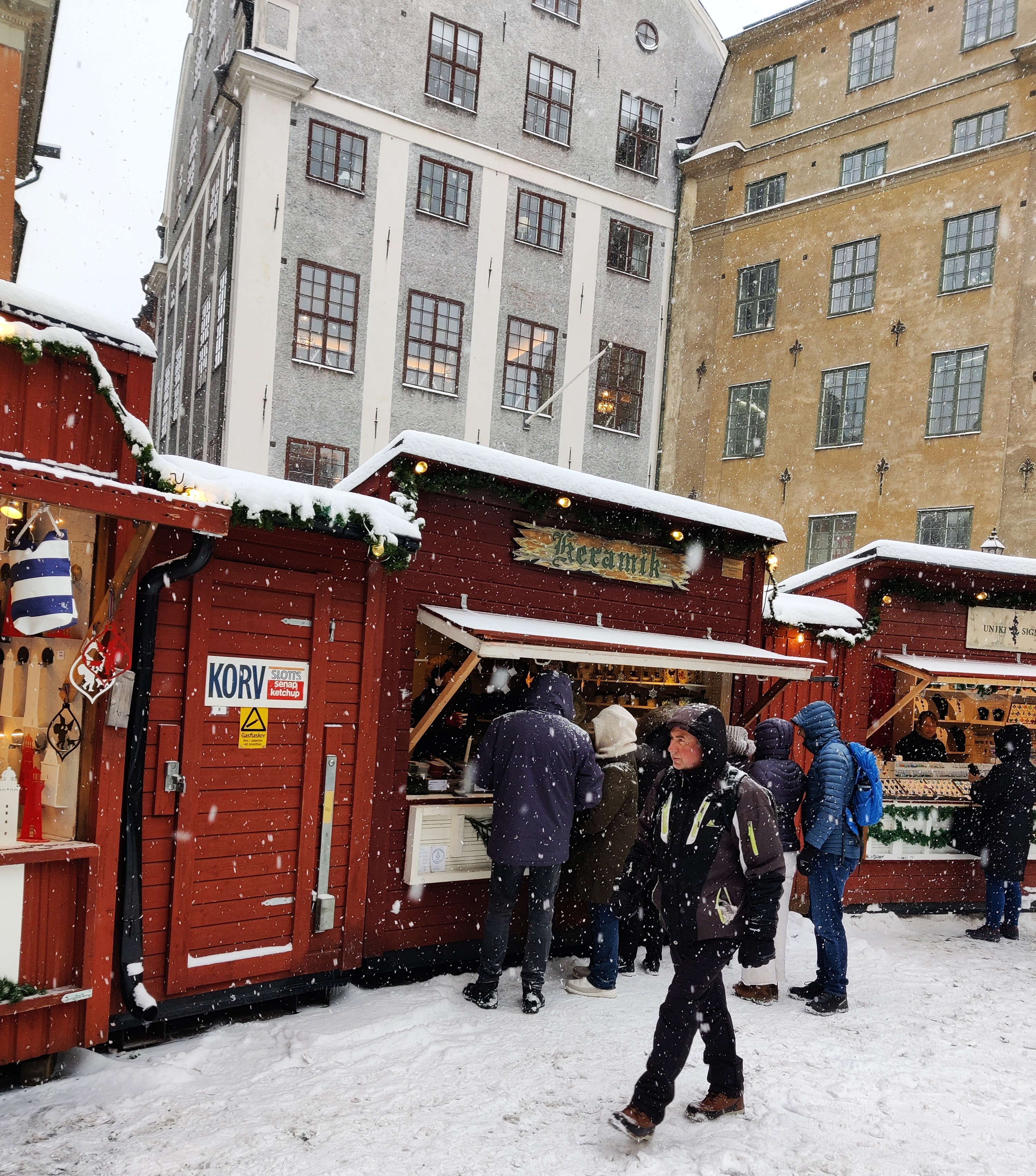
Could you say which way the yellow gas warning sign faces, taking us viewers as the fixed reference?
facing the viewer

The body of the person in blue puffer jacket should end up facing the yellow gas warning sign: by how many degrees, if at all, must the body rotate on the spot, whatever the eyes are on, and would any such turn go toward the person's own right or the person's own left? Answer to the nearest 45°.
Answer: approximately 45° to the person's own left

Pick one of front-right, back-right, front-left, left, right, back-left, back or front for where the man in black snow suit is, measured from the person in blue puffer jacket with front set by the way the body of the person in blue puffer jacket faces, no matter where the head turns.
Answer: left

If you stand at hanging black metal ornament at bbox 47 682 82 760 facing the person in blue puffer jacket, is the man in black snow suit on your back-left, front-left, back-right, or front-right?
front-right

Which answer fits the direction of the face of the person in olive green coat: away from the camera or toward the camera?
away from the camera

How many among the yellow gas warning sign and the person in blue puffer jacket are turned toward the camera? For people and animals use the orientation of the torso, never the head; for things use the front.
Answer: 1

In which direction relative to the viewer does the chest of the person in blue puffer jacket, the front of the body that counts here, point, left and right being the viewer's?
facing to the left of the viewer

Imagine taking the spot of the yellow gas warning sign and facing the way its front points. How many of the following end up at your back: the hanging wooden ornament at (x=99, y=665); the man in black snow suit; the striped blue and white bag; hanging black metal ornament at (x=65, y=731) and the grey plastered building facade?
1

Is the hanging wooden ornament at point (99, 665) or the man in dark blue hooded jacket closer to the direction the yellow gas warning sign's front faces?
the hanging wooden ornament

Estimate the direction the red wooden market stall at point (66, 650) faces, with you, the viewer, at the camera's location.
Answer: facing the viewer and to the right of the viewer

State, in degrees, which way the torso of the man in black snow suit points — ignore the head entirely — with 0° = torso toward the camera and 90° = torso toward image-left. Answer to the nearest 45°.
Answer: approximately 45°

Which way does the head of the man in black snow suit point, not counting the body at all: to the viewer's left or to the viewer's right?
to the viewer's left

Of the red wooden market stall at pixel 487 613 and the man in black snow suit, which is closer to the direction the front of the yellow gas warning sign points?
the man in black snow suit

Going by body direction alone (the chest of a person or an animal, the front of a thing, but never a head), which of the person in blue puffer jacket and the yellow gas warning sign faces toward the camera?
the yellow gas warning sign
